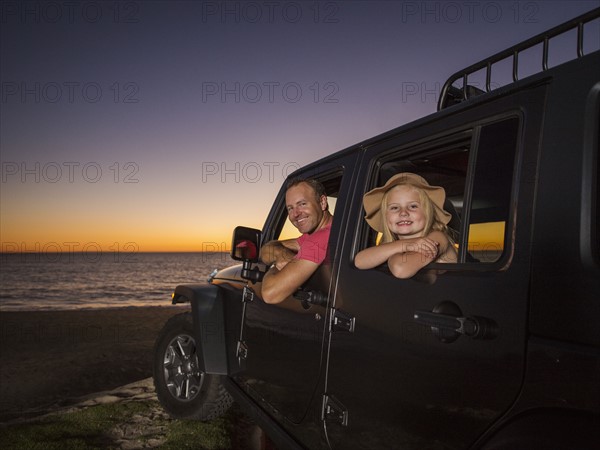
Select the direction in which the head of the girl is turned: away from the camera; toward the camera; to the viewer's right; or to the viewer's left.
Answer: toward the camera

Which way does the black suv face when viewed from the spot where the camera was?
facing away from the viewer and to the left of the viewer

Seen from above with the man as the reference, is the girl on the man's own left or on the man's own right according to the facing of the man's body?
on the man's own left

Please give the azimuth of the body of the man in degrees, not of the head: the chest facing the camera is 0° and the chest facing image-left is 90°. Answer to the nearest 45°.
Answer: approximately 45°
